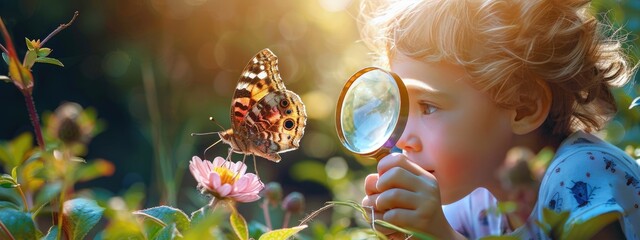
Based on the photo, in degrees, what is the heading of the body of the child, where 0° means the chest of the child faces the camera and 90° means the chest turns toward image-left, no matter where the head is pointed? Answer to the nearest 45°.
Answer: approximately 90°

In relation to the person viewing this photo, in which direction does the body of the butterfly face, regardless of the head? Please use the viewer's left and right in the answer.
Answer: facing to the left of the viewer

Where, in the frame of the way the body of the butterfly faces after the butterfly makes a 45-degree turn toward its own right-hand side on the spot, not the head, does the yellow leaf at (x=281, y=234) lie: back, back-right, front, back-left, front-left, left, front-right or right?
back-left

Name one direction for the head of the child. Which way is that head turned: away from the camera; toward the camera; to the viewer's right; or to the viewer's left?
to the viewer's left

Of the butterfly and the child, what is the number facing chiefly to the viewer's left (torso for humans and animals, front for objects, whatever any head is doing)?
2
